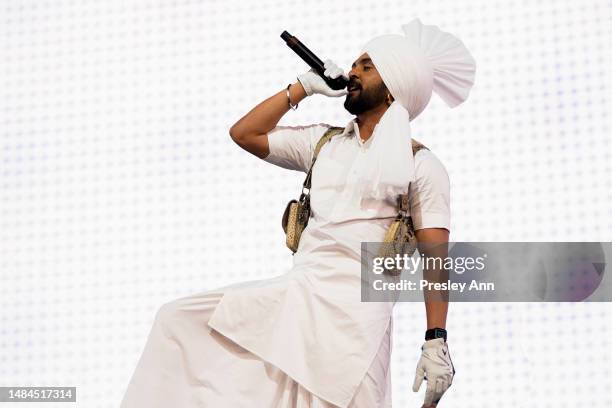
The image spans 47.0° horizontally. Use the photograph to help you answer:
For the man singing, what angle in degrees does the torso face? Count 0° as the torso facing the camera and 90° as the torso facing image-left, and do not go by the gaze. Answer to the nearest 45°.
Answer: approximately 45°
